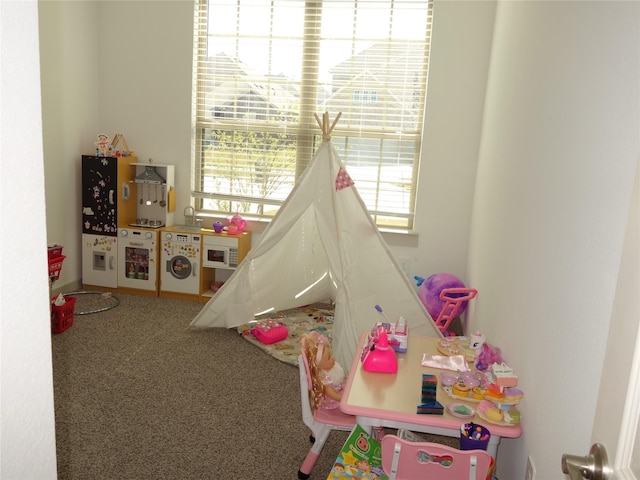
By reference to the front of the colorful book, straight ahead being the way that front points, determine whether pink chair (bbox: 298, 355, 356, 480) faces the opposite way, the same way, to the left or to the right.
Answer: to the left

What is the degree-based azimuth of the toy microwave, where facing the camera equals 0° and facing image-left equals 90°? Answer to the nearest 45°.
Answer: approximately 0°

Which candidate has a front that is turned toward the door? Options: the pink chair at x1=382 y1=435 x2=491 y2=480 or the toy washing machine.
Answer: the toy washing machine

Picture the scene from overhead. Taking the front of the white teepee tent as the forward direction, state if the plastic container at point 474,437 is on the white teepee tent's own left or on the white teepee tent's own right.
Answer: on the white teepee tent's own left

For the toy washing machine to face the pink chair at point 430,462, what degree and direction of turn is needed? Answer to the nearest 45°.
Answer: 0° — it already faces it

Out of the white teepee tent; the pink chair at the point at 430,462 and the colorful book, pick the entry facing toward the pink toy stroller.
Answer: the pink chair

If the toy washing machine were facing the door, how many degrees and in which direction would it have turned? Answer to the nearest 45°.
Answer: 0° — it already faces it

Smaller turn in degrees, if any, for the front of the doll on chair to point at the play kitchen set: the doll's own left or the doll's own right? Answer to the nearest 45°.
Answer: approximately 135° to the doll's own left

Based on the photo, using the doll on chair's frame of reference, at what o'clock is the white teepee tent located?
The white teepee tent is roughly at 9 o'clock from the doll on chair.

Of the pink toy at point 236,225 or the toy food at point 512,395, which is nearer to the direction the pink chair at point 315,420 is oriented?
the toy food

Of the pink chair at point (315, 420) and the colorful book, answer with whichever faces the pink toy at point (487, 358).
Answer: the pink chair

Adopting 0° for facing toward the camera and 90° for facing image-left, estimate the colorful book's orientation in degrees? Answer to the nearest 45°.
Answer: approximately 0°

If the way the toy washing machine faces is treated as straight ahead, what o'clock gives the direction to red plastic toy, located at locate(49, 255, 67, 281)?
The red plastic toy is roughly at 2 o'clock from the toy washing machine.

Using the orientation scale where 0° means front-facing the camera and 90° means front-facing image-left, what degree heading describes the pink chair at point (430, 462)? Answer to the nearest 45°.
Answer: approximately 180°
